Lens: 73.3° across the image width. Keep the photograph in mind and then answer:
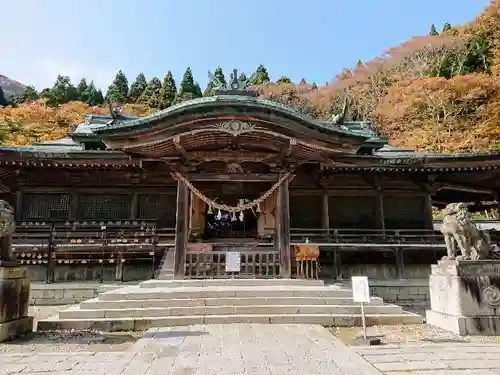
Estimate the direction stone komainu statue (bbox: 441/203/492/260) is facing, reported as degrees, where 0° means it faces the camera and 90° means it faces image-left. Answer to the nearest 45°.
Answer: approximately 45°

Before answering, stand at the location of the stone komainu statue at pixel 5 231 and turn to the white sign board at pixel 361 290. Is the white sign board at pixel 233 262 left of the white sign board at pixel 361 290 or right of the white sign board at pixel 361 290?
left

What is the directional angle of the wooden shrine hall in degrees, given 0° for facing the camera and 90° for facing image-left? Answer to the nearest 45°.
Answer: approximately 0°

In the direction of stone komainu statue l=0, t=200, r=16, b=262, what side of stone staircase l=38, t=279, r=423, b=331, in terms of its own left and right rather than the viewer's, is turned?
right

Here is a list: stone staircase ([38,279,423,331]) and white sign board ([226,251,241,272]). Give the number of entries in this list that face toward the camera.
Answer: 2

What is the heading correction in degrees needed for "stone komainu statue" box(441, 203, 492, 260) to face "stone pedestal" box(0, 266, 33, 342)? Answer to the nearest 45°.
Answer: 0° — it already faces it

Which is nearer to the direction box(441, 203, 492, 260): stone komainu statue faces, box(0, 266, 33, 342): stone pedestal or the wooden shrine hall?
the stone pedestal

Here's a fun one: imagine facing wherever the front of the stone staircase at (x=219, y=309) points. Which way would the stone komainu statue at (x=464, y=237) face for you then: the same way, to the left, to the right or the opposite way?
to the right

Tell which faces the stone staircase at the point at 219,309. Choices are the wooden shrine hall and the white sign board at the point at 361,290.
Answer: the wooden shrine hall

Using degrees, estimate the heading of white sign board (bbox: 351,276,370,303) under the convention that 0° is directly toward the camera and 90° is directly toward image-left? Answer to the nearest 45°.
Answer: approximately 0°

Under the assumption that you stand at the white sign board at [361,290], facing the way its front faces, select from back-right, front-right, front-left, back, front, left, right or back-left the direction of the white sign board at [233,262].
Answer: back-right

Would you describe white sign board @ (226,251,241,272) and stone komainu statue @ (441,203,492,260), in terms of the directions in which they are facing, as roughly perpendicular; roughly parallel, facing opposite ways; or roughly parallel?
roughly perpendicular
